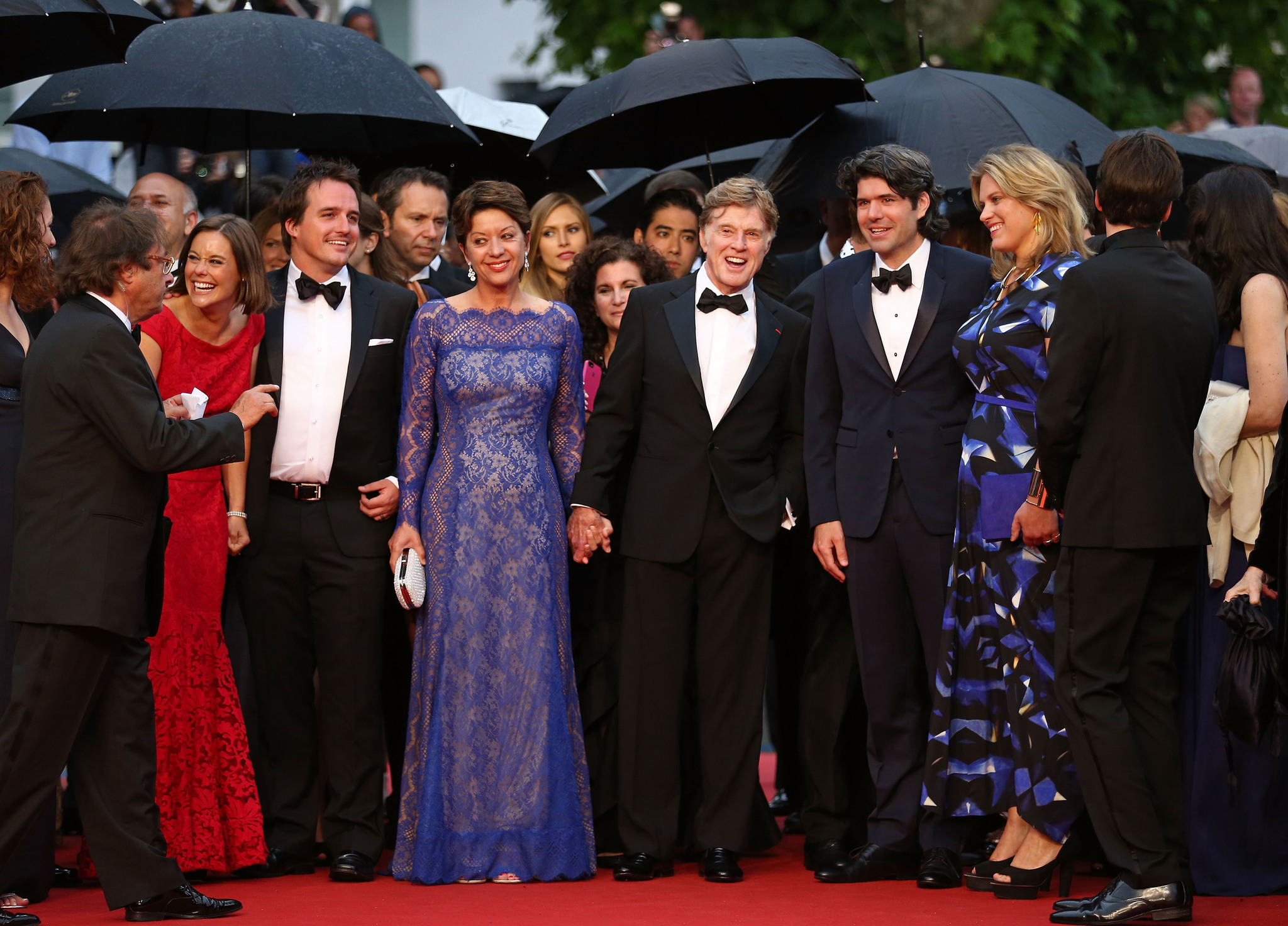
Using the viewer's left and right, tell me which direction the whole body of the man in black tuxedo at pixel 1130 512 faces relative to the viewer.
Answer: facing away from the viewer and to the left of the viewer

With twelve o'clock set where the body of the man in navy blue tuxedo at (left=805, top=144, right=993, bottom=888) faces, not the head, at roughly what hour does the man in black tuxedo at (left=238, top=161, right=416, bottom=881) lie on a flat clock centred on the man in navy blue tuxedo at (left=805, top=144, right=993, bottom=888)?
the man in black tuxedo at (left=238, top=161, right=416, bottom=881) is roughly at 3 o'clock from the man in navy blue tuxedo at (left=805, top=144, right=993, bottom=888).

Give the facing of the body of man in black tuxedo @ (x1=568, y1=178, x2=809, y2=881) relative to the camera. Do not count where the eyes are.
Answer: toward the camera

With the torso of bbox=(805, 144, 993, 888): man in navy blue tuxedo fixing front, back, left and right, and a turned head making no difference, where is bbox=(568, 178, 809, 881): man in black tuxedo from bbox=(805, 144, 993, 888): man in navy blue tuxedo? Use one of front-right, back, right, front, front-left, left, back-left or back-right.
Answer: right

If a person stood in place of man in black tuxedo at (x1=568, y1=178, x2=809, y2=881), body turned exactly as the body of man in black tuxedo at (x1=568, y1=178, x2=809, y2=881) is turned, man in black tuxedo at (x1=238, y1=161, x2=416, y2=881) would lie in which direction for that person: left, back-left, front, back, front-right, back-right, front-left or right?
right

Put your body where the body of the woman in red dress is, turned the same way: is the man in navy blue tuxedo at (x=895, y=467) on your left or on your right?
on your left

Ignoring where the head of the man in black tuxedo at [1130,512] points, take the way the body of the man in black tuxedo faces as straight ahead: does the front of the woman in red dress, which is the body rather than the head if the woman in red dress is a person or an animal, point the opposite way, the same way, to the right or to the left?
the opposite way

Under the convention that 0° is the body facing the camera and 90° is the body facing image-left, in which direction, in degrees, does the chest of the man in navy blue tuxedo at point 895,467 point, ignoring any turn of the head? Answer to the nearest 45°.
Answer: approximately 0°

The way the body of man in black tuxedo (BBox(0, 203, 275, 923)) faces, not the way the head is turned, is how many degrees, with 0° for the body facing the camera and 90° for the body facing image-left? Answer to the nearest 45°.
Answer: approximately 270°

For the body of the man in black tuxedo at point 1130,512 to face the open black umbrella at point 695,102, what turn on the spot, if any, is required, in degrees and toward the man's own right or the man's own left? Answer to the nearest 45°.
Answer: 0° — they already face it

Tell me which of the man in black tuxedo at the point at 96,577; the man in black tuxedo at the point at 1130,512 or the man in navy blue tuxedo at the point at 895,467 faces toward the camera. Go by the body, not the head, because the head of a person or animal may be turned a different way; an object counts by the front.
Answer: the man in navy blue tuxedo at the point at 895,467

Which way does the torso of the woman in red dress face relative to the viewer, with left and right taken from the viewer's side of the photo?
facing the viewer
